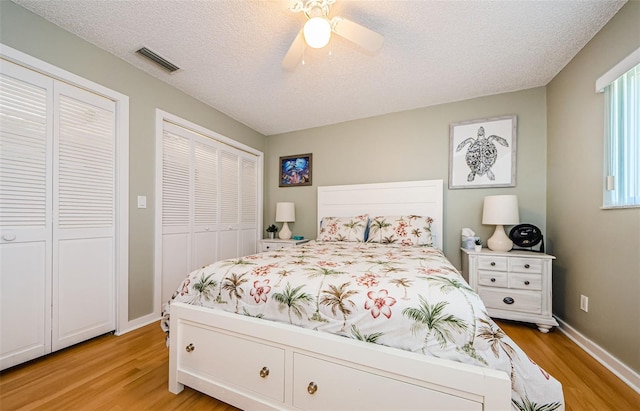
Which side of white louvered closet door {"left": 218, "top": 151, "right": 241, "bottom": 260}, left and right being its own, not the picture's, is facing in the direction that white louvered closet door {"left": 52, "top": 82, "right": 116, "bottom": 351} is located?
right

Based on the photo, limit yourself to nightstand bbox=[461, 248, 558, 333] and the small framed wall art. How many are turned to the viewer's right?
0

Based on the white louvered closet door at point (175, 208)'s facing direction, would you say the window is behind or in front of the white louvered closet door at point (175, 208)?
in front

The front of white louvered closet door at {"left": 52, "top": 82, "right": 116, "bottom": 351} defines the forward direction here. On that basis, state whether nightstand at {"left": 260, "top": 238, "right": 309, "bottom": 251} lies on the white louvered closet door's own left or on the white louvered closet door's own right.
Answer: on the white louvered closet door's own left

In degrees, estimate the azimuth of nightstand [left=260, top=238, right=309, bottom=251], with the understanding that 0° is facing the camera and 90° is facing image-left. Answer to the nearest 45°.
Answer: approximately 45°

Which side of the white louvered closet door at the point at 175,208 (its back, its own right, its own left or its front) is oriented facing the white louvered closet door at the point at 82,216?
right

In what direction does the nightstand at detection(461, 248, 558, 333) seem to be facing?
toward the camera

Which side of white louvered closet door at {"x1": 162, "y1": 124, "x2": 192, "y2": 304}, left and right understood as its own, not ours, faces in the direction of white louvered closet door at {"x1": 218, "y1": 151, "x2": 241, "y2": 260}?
left

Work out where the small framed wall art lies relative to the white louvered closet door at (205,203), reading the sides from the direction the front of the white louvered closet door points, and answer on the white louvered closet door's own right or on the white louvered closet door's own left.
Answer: on the white louvered closet door's own left

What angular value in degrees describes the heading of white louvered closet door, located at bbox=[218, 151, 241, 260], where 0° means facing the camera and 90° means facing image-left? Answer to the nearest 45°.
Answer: approximately 315°

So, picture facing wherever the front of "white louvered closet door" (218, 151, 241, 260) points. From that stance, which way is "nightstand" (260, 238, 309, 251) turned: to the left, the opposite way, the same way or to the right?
to the right

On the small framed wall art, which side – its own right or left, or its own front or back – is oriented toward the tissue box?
left

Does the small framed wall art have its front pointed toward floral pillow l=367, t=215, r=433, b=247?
no

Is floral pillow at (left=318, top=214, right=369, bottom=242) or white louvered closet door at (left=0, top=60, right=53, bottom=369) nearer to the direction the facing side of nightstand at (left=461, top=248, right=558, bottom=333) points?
the white louvered closet door

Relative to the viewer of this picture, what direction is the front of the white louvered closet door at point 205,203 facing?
facing the viewer and to the right of the viewer

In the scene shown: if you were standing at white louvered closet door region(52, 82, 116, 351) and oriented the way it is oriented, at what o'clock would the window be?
The window is roughly at 12 o'clock from the white louvered closet door.

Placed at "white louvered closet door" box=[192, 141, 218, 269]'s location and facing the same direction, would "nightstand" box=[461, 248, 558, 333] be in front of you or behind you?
in front

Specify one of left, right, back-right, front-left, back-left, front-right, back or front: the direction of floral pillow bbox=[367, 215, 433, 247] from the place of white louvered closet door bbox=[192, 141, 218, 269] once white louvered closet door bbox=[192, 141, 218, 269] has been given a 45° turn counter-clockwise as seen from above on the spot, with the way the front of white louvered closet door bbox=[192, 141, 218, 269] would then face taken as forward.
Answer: front-right

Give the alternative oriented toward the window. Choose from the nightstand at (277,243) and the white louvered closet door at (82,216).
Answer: the white louvered closet door
